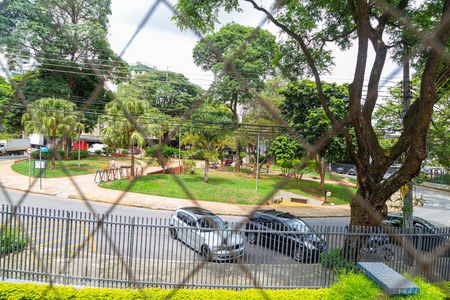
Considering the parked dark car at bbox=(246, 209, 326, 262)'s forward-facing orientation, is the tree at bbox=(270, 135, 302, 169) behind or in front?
behind

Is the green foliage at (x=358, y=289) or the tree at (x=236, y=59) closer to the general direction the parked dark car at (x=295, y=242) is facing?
the green foliage

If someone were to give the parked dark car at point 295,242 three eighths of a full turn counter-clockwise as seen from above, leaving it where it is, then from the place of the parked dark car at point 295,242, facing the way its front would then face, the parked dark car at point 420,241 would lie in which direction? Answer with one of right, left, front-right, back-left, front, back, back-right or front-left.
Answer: right

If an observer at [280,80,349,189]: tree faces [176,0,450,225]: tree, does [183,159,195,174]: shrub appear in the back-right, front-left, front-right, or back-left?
back-right

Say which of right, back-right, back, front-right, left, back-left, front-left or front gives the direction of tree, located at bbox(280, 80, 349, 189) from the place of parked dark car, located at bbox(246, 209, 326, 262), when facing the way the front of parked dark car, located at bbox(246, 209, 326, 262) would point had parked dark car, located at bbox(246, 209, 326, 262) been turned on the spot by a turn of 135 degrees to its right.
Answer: right

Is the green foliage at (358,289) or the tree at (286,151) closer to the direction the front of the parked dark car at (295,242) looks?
the green foliage
